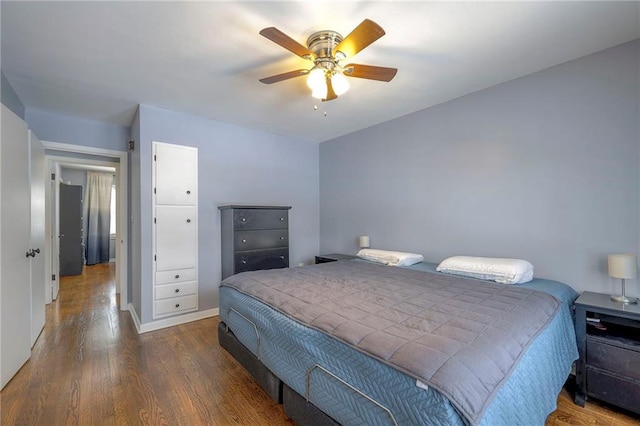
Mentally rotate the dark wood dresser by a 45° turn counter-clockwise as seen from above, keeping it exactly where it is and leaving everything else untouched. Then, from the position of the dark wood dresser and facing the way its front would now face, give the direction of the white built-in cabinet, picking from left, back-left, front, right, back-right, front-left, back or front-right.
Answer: back

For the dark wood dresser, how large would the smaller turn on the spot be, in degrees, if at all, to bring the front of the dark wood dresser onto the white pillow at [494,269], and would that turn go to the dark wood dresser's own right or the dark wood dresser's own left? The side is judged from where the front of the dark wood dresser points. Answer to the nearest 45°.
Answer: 0° — it already faces it

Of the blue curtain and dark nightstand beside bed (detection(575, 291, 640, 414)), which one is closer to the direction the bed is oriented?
the blue curtain

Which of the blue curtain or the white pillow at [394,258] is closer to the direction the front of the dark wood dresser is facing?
the white pillow

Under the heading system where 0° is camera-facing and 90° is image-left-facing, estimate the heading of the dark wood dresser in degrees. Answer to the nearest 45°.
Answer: approximately 315°

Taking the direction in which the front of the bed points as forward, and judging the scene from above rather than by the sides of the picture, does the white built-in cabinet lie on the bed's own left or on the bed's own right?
on the bed's own right
